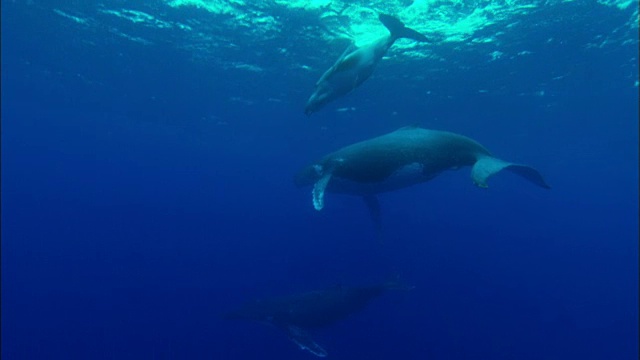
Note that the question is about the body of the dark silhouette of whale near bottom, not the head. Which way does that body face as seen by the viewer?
to the viewer's left
